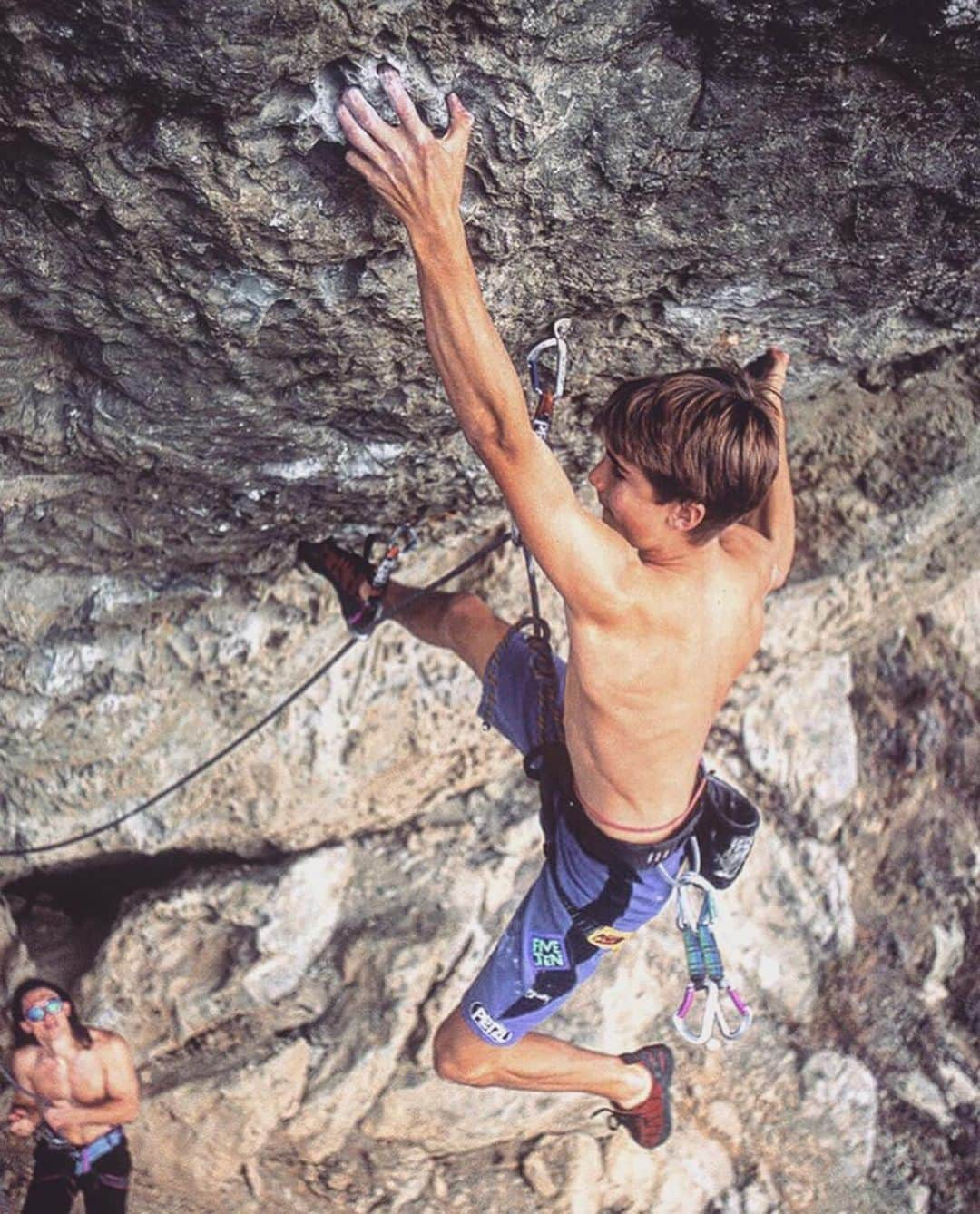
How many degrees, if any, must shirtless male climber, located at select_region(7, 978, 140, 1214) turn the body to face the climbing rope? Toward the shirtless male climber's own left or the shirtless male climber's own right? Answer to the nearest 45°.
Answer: approximately 45° to the shirtless male climber's own left

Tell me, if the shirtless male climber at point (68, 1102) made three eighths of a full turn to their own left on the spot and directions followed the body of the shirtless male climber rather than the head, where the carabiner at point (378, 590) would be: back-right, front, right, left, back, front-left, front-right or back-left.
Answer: right

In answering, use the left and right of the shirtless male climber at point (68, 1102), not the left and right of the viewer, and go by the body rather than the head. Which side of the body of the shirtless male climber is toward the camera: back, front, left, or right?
front

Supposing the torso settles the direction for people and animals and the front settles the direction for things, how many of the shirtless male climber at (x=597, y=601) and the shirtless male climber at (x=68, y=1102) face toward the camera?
1

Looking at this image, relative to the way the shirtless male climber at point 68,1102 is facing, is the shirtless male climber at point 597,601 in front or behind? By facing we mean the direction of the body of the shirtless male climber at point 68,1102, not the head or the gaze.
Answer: in front

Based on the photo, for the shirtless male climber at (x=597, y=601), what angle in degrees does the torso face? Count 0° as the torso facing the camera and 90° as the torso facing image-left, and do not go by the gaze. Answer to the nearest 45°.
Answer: approximately 135°

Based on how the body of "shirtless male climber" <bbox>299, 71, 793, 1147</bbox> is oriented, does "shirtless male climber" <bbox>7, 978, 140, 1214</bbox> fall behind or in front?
in front
